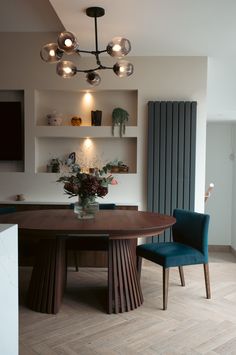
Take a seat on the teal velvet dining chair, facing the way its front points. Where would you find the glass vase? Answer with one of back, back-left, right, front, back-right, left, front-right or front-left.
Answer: front-right

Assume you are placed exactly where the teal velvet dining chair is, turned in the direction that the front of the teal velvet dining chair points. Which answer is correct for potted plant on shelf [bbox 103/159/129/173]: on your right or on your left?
on your right

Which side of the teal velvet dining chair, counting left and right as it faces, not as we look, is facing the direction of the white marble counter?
front

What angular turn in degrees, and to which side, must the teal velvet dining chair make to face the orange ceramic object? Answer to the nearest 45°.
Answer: approximately 90° to its right

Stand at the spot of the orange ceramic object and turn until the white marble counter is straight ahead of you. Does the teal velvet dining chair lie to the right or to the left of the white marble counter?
left

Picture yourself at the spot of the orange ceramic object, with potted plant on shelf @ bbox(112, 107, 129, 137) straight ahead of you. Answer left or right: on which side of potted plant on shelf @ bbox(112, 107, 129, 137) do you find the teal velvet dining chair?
right

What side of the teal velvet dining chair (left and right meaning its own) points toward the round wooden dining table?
front

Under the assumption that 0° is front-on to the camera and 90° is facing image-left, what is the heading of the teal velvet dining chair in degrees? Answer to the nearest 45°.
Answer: approximately 45°

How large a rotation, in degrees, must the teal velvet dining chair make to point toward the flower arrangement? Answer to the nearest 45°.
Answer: approximately 45° to its right
